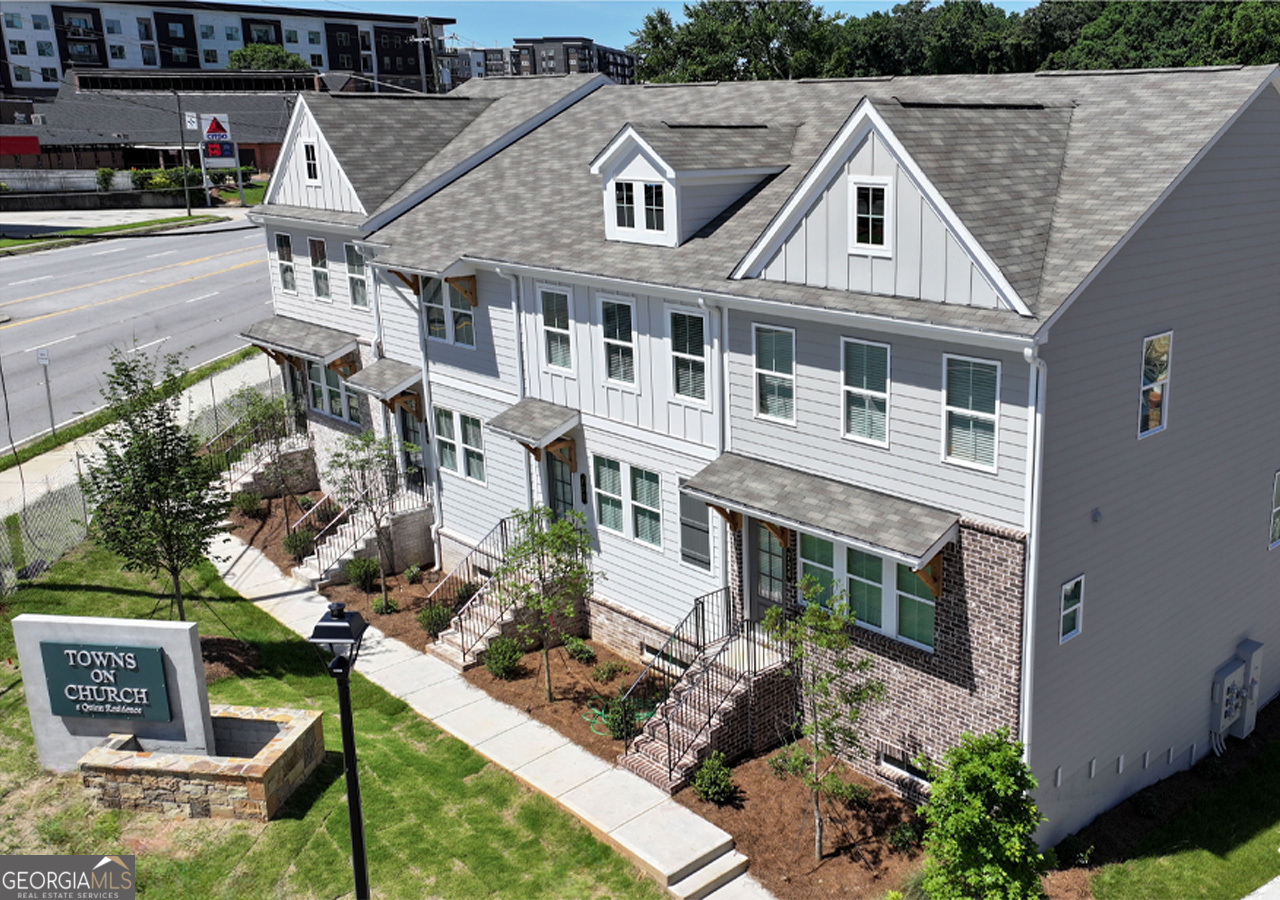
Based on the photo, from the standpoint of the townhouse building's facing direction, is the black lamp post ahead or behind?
ahead

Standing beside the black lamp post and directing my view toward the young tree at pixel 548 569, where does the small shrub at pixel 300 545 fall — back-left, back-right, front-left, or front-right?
front-left

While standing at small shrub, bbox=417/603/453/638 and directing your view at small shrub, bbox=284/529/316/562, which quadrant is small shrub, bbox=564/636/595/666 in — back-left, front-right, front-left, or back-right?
back-right

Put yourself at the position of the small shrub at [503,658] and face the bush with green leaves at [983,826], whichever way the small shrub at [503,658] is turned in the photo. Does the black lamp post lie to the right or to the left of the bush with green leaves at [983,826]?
right

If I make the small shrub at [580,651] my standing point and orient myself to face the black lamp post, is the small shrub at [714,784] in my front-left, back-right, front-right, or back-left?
front-left

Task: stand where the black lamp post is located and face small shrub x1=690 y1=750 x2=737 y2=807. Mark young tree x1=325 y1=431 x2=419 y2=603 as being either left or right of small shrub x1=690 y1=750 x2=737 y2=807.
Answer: left

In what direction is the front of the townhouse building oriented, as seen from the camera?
facing the viewer and to the left of the viewer

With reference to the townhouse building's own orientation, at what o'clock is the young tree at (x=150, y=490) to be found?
The young tree is roughly at 2 o'clock from the townhouse building.

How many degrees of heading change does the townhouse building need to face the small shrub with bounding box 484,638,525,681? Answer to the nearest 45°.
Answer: approximately 45° to its right

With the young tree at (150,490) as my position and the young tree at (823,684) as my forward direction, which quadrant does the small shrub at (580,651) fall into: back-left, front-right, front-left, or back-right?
front-left
